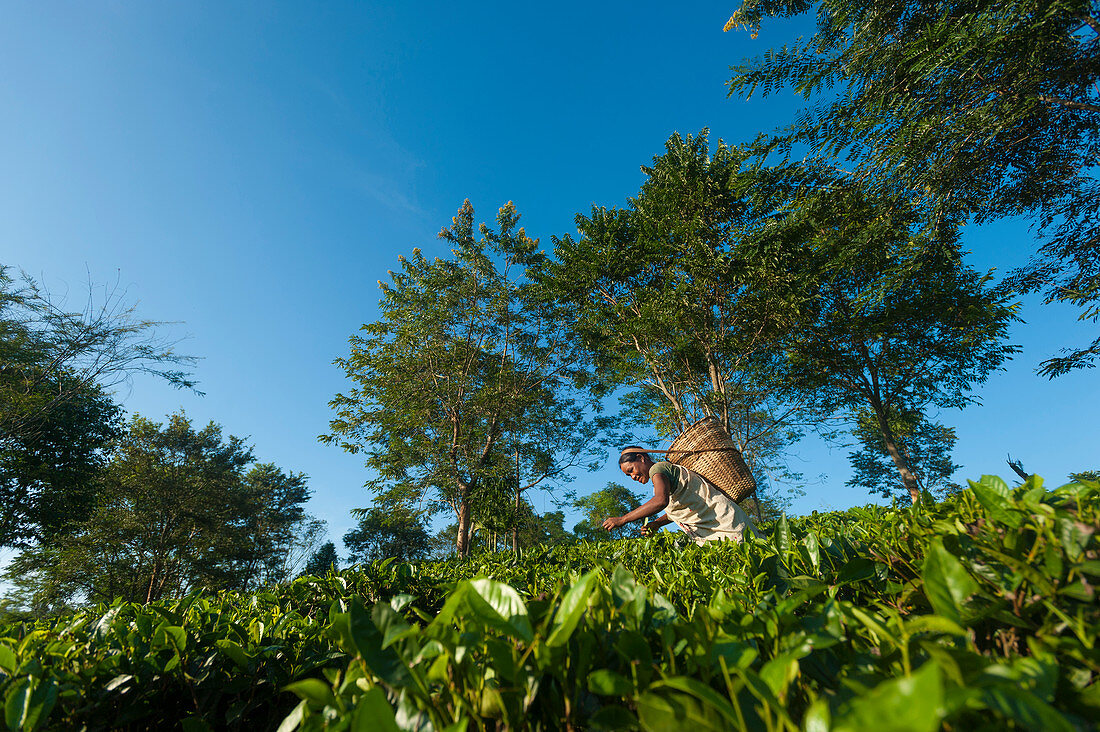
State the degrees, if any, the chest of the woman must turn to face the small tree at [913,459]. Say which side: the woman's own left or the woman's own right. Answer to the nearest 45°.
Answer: approximately 135° to the woman's own right

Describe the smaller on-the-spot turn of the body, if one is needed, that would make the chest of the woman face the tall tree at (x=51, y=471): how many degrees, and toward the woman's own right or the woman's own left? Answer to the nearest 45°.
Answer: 0° — they already face it

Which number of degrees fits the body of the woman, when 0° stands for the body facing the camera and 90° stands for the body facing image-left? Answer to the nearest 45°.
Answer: approximately 90°

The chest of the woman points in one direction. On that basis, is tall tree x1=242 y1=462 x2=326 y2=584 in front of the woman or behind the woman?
in front

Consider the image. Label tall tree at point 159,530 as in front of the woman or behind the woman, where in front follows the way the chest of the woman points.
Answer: in front
